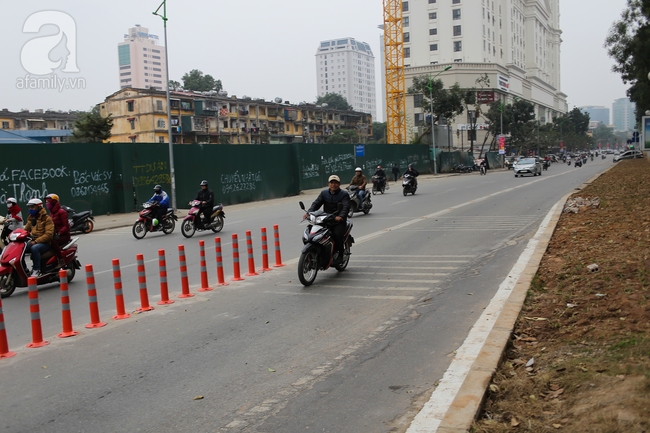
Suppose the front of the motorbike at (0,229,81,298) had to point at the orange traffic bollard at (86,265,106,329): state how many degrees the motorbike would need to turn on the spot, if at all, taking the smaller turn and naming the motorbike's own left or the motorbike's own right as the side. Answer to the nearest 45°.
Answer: approximately 45° to the motorbike's own left

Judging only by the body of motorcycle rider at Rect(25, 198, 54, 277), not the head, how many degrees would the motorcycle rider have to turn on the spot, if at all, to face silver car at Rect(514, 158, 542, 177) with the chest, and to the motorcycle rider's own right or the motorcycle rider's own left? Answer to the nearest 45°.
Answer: approximately 180°

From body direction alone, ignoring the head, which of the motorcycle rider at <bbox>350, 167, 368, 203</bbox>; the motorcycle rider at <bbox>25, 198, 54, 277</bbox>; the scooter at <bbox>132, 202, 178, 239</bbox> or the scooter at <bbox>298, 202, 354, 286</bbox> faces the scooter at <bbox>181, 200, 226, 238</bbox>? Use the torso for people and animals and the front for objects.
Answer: the motorcycle rider at <bbox>350, 167, 368, 203</bbox>

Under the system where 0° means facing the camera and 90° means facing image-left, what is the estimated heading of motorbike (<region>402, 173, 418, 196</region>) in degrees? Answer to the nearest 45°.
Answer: approximately 45°

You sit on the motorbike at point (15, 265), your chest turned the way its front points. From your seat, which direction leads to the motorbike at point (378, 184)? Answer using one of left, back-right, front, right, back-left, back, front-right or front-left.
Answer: back

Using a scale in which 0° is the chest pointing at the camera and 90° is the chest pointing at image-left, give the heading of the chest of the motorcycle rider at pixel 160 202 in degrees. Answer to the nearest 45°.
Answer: approximately 45°

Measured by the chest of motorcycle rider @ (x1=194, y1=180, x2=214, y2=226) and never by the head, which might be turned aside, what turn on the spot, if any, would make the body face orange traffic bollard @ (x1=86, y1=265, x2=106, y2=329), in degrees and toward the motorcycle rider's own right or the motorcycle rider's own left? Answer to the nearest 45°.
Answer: approximately 45° to the motorcycle rider's own left

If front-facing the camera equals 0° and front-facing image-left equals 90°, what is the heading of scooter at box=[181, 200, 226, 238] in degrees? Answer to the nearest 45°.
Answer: approximately 45°

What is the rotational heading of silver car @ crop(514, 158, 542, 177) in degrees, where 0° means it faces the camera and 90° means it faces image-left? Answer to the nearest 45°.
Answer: approximately 45°
